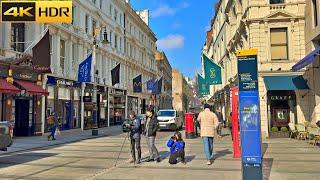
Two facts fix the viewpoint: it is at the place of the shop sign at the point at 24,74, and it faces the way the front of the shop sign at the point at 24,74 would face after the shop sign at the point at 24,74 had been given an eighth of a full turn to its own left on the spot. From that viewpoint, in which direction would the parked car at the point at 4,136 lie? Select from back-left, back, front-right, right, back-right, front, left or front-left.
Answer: right

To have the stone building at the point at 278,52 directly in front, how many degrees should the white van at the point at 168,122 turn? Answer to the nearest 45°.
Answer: approximately 90° to its left

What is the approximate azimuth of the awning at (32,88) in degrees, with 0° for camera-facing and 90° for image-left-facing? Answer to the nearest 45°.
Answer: approximately 315°

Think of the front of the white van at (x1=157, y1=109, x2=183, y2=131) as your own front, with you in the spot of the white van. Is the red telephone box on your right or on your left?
on your left

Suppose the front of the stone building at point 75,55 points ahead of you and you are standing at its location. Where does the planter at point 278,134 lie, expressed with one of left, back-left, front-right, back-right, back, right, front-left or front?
front

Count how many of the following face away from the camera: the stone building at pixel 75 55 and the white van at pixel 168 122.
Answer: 0

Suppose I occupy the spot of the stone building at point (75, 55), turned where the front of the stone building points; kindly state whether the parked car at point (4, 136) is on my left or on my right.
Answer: on my right

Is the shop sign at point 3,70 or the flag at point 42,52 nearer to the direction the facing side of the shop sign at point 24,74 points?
the flag

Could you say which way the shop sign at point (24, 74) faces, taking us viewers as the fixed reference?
facing the viewer and to the right of the viewer
